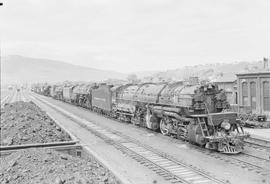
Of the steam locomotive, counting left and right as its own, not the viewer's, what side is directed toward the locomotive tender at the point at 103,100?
back

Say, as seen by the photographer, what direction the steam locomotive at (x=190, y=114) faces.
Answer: facing the viewer and to the right of the viewer

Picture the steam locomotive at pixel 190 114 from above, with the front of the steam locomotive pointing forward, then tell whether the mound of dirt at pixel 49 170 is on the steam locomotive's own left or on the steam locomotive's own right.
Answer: on the steam locomotive's own right

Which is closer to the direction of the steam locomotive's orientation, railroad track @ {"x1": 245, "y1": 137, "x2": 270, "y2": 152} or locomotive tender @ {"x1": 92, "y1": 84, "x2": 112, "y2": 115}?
the railroad track

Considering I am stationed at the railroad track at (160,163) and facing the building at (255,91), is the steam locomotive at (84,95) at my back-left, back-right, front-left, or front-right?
front-left

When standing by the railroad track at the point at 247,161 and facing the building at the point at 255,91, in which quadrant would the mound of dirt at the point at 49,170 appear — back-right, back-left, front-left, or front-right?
back-left

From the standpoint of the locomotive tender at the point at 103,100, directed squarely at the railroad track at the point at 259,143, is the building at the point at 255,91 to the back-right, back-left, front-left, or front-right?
front-left

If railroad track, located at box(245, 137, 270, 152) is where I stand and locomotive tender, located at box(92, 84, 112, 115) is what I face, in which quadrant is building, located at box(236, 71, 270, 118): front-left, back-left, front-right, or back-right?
front-right

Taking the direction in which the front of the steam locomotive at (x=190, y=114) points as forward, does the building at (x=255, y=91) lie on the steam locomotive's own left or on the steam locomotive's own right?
on the steam locomotive's own left

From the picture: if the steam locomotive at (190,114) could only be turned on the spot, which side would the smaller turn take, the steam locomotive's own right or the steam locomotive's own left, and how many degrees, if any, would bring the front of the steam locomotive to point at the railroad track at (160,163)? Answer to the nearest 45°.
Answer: approximately 90° to the steam locomotive's own right
